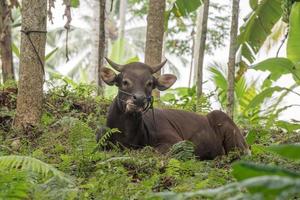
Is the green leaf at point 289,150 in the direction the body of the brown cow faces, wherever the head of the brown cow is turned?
no

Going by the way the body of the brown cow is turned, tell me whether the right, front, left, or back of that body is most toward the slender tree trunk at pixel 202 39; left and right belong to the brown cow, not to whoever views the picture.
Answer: right

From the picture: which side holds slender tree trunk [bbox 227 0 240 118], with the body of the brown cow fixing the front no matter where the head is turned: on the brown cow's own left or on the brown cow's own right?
on the brown cow's own right

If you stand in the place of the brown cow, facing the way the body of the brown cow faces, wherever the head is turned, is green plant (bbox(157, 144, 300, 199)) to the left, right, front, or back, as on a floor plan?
left

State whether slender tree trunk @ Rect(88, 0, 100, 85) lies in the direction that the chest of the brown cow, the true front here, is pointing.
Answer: no

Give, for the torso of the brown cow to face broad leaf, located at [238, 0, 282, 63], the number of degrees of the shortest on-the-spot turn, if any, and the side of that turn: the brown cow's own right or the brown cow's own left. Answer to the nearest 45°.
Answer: approximately 135° to the brown cow's own right

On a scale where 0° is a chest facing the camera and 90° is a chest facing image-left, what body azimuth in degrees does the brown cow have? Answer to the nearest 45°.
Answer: approximately 90°

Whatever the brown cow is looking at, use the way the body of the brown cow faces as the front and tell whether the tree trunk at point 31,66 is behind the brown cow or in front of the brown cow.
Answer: in front

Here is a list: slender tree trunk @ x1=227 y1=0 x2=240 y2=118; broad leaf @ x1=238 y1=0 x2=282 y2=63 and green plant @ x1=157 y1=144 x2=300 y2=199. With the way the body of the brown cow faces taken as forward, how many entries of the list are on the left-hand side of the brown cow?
1

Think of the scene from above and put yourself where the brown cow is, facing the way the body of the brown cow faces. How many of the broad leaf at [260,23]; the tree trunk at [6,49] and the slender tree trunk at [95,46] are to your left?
0

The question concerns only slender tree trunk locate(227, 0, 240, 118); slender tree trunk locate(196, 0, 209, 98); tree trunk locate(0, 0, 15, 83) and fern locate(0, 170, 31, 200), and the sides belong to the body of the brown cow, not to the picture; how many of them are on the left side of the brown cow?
1
